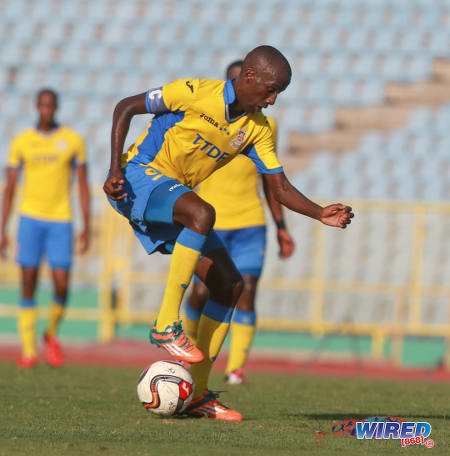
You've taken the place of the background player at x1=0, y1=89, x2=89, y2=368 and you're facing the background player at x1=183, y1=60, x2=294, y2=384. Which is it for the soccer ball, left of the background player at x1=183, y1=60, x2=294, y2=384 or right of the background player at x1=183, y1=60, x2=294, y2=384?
right

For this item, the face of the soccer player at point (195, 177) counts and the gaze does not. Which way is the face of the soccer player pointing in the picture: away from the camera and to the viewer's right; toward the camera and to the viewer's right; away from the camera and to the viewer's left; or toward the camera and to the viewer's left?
toward the camera and to the viewer's right

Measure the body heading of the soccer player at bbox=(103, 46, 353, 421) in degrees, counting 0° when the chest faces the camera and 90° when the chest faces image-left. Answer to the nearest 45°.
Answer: approximately 315°

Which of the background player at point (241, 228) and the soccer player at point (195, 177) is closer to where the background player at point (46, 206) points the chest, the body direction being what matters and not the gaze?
the soccer player

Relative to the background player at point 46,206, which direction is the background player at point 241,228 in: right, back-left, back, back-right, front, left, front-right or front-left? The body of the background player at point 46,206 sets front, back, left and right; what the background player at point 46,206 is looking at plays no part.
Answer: front-left

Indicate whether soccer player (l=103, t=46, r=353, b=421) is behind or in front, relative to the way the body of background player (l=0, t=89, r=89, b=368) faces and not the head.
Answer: in front

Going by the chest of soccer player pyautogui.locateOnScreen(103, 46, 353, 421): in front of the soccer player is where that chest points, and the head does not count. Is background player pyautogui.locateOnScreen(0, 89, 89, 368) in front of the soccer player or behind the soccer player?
behind

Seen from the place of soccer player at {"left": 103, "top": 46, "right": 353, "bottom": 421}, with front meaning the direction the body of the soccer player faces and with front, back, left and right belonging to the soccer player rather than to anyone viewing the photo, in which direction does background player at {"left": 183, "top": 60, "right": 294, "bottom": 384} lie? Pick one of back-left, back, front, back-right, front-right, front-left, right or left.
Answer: back-left

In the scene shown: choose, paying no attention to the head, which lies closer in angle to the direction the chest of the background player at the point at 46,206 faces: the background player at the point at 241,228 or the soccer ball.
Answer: the soccer ball

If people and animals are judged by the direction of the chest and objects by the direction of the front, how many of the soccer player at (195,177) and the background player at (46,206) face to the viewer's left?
0
